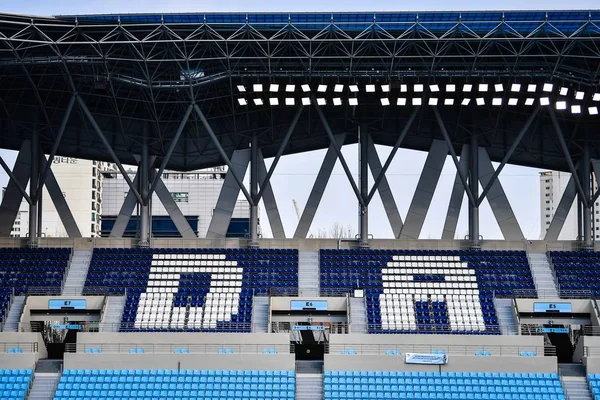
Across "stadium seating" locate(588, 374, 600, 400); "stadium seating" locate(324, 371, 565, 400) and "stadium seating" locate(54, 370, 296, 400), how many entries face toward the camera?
3

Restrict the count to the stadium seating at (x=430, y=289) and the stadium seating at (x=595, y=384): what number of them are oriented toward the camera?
2

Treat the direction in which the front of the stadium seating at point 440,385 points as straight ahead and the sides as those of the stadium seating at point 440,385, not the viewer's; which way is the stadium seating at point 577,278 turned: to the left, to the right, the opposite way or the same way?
the same way

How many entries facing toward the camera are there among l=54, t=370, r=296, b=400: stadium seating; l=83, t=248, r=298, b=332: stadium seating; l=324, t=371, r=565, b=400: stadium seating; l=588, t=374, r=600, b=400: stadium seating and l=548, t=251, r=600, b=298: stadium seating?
5

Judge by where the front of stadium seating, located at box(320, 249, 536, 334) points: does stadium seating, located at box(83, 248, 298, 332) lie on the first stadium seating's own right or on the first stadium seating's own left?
on the first stadium seating's own right

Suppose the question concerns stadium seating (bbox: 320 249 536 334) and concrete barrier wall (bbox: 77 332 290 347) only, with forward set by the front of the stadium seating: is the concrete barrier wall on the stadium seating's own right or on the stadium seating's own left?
on the stadium seating's own right

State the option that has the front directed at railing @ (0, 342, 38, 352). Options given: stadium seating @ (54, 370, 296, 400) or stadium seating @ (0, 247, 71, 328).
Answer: stadium seating @ (0, 247, 71, 328)

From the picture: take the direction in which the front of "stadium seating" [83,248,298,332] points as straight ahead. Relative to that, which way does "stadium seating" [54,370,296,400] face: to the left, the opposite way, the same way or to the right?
the same way

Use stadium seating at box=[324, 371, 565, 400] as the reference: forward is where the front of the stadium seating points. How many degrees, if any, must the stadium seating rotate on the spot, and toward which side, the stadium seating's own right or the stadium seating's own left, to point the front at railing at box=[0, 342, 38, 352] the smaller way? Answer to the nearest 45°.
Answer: approximately 90° to the stadium seating's own right

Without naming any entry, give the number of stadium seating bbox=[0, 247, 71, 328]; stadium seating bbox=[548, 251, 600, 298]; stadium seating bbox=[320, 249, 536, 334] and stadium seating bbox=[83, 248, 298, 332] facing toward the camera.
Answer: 4

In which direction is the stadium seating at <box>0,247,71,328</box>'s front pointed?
toward the camera

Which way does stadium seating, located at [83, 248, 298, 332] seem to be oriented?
toward the camera

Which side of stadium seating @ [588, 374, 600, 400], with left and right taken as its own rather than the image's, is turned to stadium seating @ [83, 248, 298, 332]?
right

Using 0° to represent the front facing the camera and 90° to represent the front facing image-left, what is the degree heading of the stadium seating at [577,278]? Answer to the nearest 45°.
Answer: approximately 0°

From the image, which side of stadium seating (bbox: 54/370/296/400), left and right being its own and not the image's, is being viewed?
front

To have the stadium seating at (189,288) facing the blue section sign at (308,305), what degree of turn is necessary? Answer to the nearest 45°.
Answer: approximately 90° to its left
